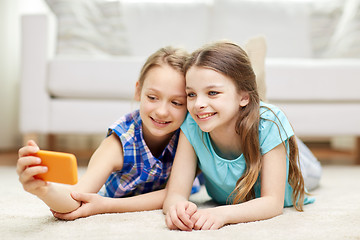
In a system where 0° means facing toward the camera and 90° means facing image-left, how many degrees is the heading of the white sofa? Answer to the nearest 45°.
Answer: approximately 0°

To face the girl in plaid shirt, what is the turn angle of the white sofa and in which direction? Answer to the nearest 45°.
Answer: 0° — it already faces them
